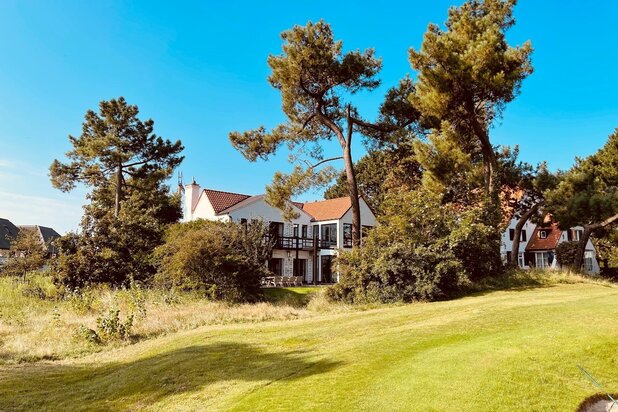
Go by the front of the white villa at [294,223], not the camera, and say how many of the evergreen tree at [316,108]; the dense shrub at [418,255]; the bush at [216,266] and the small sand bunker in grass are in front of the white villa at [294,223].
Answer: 4

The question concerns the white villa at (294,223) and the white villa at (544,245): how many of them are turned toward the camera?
2

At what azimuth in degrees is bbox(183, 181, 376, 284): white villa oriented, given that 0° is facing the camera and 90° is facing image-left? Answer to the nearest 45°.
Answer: approximately 0°

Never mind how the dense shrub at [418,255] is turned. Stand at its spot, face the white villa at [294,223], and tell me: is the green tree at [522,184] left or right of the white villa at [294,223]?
right

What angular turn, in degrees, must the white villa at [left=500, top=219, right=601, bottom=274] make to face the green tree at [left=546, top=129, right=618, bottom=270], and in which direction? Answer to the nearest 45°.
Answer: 0° — it already faces it

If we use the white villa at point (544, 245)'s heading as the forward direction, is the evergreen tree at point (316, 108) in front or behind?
in front

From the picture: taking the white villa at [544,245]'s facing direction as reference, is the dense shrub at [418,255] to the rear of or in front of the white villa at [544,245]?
in front

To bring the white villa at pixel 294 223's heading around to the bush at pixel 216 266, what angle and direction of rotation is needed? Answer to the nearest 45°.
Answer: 0° — it already faces it

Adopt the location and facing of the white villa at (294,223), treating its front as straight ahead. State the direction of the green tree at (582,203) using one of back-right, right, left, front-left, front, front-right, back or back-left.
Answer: front-left

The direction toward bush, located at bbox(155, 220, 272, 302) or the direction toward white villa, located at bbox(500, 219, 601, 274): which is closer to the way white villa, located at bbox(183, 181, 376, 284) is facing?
the bush

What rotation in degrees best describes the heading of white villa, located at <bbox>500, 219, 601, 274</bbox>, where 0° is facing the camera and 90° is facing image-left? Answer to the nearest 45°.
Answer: approximately 0°

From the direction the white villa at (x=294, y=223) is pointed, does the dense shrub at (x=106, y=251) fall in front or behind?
in front

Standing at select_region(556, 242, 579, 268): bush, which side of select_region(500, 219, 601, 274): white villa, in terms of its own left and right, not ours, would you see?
front

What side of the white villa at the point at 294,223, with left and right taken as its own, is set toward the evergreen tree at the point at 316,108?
front

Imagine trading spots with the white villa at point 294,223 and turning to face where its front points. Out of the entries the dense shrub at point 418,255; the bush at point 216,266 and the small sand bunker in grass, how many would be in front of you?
3
